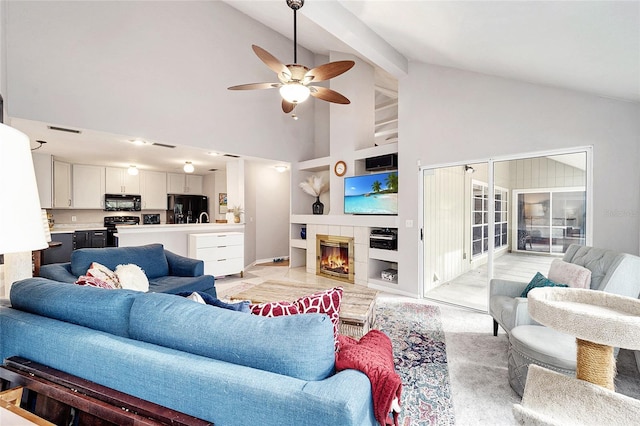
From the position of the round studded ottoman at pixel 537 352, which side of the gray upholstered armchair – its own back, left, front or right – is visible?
front

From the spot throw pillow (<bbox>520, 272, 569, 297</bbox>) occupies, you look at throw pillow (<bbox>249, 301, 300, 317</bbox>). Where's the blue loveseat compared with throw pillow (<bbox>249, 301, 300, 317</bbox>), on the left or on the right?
right

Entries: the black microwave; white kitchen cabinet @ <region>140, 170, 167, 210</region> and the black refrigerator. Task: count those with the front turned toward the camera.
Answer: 3

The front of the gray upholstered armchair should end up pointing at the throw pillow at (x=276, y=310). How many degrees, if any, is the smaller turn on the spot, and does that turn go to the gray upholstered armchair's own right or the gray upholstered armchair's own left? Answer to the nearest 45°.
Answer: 0° — it already faces it

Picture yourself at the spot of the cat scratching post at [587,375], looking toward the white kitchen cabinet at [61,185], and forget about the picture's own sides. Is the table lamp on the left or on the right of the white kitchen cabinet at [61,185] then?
left

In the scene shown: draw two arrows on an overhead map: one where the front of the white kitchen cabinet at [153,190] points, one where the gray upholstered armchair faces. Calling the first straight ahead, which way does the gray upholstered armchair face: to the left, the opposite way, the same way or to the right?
to the right

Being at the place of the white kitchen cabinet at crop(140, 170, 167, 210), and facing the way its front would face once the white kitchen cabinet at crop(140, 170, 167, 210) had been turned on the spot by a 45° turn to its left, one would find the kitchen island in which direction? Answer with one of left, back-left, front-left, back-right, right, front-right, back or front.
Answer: front-right

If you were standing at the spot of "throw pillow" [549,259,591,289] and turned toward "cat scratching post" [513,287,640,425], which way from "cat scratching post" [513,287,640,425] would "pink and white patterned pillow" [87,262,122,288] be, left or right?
right

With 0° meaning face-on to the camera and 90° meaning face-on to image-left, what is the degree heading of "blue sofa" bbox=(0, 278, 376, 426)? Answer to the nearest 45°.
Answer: approximately 225°

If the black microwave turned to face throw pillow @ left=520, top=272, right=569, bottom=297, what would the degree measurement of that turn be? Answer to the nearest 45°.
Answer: approximately 45° to its left

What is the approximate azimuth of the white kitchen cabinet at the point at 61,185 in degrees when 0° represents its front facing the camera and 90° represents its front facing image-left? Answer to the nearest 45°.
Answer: approximately 315°

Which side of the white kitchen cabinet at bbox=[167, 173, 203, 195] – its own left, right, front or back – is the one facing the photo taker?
front

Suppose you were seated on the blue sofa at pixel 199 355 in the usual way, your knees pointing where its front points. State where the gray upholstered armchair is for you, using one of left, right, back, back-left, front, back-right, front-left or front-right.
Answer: front-right

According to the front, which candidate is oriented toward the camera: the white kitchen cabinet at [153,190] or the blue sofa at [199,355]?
the white kitchen cabinet

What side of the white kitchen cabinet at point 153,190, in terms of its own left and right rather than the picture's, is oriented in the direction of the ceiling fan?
front

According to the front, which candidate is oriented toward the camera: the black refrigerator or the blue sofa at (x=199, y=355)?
the black refrigerator

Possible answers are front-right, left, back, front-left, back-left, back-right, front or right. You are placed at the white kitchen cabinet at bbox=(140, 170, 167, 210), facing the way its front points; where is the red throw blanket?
front

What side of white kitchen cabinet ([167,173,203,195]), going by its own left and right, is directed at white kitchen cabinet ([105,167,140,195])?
right

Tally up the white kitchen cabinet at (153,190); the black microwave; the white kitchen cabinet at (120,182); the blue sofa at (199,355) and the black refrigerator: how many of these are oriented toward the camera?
4

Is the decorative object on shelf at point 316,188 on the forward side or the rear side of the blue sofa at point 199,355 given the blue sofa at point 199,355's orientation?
on the forward side
